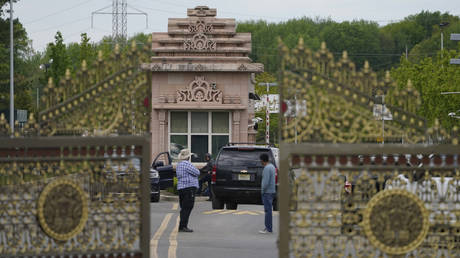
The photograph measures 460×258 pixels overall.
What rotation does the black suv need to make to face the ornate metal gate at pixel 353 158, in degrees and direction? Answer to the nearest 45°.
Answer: approximately 180°

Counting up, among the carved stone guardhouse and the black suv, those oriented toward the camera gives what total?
1

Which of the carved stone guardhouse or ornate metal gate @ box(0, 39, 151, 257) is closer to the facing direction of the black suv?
the carved stone guardhouse

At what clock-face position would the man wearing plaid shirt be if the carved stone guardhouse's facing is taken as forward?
The man wearing plaid shirt is roughly at 12 o'clock from the carved stone guardhouse.

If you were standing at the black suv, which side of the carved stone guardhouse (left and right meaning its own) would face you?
front

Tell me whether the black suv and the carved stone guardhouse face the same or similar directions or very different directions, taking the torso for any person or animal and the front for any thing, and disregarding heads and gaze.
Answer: very different directions

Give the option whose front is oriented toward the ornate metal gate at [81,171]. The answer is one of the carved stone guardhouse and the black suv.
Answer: the carved stone guardhouse

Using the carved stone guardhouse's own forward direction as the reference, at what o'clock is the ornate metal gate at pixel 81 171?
The ornate metal gate is roughly at 12 o'clock from the carved stone guardhouse.

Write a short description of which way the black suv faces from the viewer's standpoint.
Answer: facing away from the viewer

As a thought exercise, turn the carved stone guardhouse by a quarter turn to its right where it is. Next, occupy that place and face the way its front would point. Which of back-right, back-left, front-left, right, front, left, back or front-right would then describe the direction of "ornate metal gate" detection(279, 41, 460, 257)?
left

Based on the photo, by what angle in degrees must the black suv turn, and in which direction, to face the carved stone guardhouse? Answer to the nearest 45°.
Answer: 0° — it already faces it

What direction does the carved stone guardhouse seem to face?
toward the camera

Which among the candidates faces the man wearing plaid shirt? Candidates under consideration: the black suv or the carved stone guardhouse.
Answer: the carved stone guardhouse
